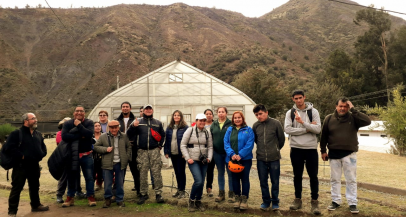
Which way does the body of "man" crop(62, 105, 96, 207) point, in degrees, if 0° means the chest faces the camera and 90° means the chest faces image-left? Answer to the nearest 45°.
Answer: approximately 0°

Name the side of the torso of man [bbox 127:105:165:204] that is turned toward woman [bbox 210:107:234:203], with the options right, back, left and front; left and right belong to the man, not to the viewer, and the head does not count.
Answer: left

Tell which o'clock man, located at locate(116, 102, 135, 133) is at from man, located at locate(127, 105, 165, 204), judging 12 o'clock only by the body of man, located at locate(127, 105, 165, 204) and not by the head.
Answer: man, located at locate(116, 102, 135, 133) is roughly at 5 o'clock from man, located at locate(127, 105, 165, 204).

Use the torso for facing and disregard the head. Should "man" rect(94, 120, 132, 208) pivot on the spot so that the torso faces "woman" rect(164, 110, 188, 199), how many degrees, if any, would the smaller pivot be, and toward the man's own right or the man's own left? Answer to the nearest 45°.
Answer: approximately 90° to the man's own left

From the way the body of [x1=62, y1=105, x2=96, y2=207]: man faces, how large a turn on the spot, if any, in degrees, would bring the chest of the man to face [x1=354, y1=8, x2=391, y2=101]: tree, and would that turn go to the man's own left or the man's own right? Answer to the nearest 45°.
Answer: approximately 135° to the man's own left

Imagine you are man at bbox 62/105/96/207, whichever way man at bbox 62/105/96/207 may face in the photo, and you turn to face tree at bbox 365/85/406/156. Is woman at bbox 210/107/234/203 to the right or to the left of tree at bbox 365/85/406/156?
right

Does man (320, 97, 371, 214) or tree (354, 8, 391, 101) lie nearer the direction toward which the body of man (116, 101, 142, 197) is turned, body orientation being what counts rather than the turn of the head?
the man
